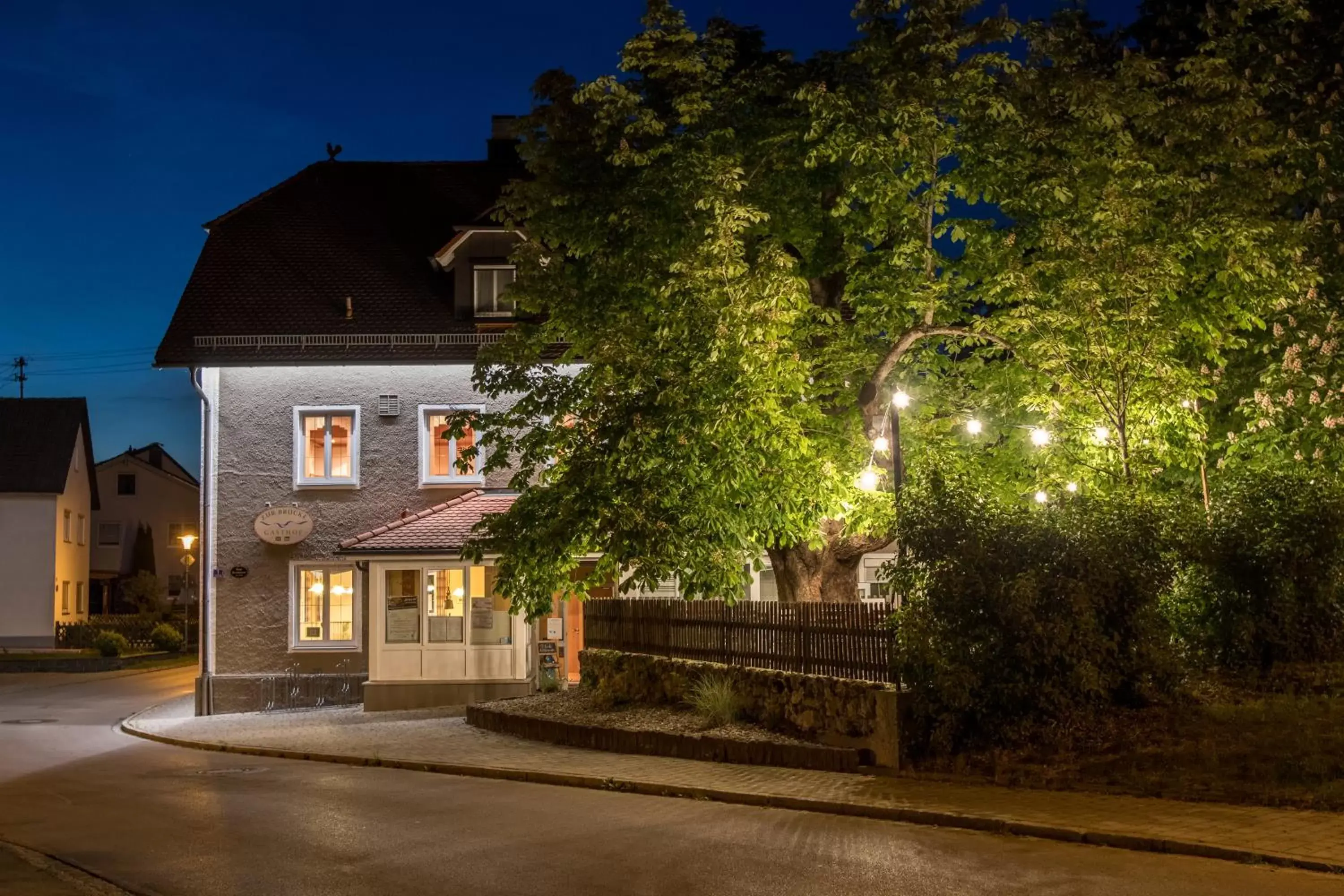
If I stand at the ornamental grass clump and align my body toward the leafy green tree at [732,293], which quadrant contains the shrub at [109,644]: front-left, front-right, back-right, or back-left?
front-left

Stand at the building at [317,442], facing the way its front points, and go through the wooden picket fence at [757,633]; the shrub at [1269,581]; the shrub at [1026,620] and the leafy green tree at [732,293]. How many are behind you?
0

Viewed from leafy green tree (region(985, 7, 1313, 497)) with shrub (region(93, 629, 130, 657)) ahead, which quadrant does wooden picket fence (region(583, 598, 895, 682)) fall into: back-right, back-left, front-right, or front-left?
front-left

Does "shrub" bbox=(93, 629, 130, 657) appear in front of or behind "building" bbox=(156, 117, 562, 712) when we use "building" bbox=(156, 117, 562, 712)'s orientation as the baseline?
behind

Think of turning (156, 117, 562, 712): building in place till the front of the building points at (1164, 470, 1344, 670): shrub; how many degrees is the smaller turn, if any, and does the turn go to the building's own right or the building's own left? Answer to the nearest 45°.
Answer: approximately 45° to the building's own left

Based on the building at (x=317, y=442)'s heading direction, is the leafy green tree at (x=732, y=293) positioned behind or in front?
in front

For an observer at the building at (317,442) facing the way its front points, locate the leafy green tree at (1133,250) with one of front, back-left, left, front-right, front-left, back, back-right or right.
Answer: front-left

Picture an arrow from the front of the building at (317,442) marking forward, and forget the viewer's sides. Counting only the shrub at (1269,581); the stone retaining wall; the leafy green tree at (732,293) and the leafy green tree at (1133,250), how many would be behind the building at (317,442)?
0

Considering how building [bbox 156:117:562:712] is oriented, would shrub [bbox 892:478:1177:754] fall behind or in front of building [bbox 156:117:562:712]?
in front

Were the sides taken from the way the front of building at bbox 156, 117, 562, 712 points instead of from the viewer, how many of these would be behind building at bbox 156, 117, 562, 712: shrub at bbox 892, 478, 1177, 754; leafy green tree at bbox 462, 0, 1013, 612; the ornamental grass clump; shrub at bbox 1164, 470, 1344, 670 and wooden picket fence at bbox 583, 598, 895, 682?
0

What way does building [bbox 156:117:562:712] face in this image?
toward the camera

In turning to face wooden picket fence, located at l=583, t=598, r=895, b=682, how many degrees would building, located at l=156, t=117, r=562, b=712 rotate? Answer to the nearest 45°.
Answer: approximately 45° to its left

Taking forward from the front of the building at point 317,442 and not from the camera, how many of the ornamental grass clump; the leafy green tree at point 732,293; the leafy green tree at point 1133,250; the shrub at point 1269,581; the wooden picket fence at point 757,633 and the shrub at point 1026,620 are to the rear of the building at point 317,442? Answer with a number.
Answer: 0

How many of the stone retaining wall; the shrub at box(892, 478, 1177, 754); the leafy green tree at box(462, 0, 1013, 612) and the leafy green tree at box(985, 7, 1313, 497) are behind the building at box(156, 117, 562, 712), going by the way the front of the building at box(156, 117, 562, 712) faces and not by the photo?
0

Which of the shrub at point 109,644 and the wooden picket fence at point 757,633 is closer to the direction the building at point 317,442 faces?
the wooden picket fence

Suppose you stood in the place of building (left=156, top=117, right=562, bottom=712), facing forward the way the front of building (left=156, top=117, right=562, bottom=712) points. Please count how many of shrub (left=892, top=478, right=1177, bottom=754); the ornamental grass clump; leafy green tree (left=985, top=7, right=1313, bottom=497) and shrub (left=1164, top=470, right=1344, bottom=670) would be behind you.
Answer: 0
